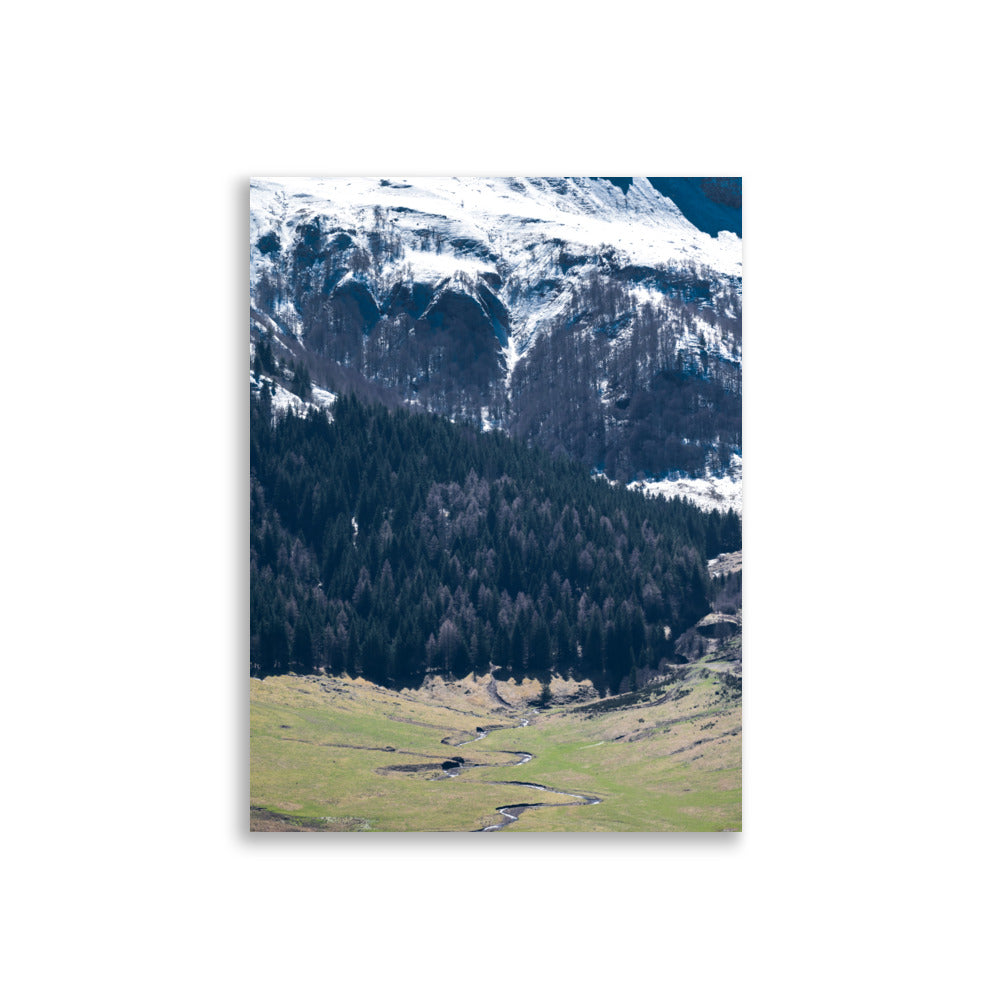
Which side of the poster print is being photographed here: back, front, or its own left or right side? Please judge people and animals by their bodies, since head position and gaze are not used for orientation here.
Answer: front
